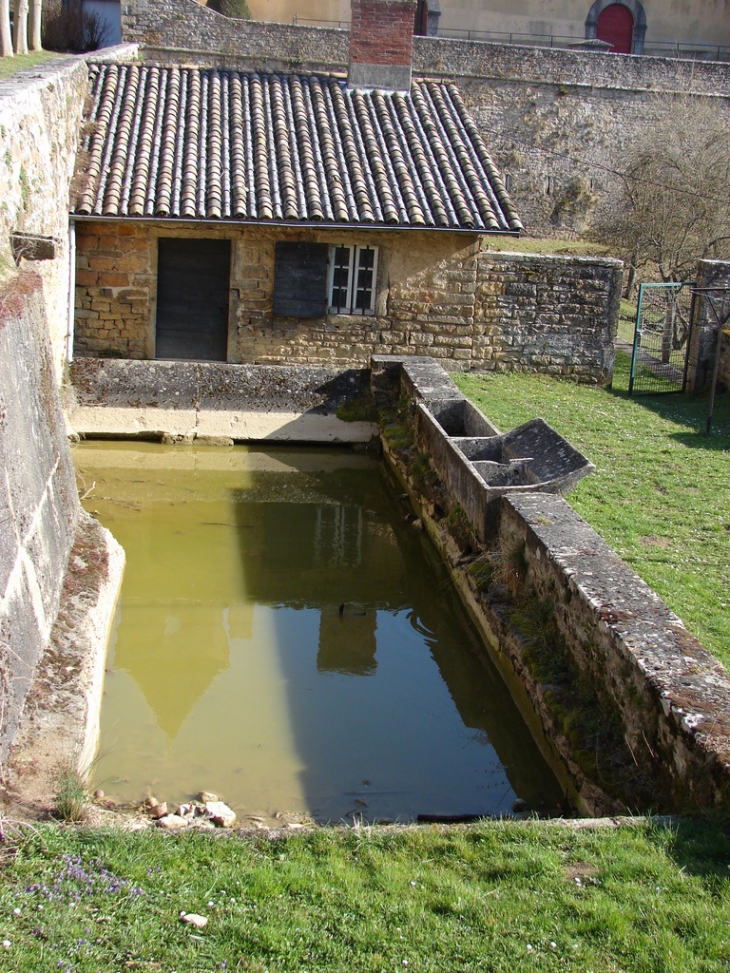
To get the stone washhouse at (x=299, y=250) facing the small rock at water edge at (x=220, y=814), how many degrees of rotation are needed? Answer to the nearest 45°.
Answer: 0° — it already faces it

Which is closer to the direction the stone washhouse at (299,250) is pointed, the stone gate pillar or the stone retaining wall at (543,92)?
the stone gate pillar

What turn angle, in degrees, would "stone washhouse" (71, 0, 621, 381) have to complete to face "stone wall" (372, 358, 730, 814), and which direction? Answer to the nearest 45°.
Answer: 0° — it already faces it

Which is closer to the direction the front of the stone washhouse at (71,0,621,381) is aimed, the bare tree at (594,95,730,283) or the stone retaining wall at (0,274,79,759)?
the stone retaining wall

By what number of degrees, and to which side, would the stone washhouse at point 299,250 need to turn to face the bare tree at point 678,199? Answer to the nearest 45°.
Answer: approximately 135° to its left

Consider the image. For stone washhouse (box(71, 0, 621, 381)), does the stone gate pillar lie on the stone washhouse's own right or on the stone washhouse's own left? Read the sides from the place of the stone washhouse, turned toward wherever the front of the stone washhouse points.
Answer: on the stone washhouse's own left

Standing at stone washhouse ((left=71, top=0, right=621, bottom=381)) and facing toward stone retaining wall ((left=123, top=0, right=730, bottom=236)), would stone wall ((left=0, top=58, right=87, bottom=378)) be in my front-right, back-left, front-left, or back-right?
back-left

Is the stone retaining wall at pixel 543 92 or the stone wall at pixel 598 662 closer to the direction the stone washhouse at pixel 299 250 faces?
the stone wall

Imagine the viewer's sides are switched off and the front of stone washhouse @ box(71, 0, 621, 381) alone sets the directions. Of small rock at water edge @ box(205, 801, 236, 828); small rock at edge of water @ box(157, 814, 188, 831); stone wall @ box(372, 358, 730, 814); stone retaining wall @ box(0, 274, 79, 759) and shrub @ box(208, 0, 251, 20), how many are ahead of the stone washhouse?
4

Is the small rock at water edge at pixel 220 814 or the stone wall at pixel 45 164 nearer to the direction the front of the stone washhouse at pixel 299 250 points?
the small rock at water edge

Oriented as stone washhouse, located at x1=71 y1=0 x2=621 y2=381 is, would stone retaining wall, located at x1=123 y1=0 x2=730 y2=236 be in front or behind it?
behind

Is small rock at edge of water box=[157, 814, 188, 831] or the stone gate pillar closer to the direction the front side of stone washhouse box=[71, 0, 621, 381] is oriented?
the small rock at edge of water

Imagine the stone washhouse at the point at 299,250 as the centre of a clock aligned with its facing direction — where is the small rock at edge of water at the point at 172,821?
The small rock at edge of water is roughly at 12 o'clock from the stone washhouse.
